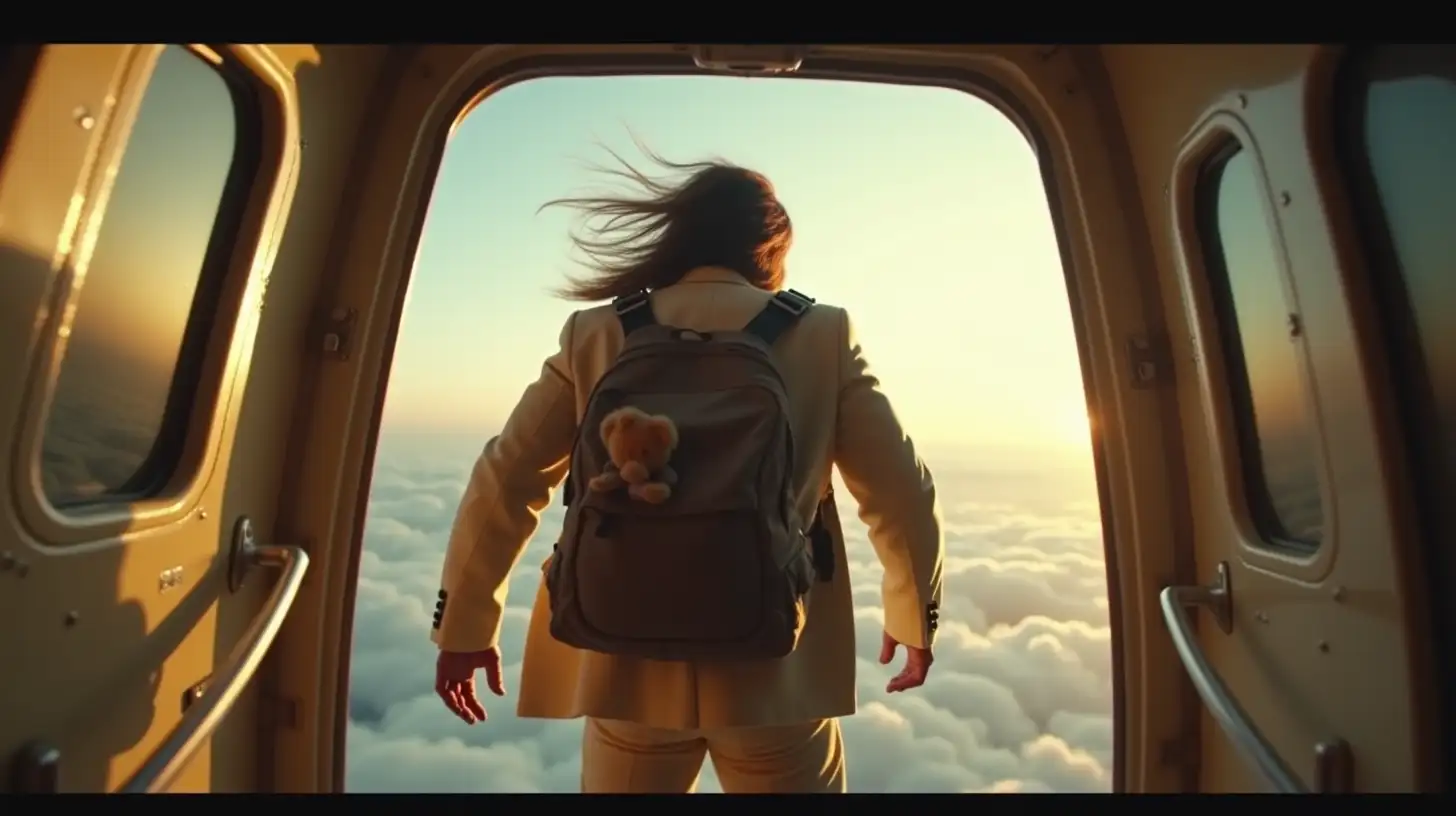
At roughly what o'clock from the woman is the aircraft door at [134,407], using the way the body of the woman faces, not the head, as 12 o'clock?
The aircraft door is roughly at 9 o'clock from the woman.

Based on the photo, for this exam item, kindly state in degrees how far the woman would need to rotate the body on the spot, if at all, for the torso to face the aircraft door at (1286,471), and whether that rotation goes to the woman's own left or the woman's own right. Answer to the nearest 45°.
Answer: approximately 90° to the woman's own right

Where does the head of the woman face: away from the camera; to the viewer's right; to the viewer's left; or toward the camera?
away from the camera

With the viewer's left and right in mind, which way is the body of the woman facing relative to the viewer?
facing away from the viewer
